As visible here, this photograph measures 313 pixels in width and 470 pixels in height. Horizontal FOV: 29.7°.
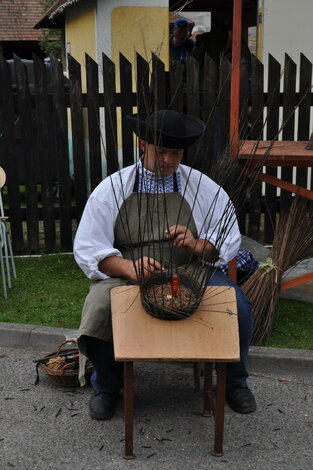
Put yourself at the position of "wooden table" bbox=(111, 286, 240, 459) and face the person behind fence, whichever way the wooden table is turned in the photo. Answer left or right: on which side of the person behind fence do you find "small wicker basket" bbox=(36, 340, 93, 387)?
left

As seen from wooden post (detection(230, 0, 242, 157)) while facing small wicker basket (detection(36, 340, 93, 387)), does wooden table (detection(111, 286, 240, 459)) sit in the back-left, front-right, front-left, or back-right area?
front-left

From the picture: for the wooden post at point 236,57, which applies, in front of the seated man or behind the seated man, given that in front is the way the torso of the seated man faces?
behind

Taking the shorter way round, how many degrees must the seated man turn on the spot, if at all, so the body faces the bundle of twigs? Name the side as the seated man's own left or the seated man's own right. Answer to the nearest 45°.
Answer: approximately 135° to the seated man's own left

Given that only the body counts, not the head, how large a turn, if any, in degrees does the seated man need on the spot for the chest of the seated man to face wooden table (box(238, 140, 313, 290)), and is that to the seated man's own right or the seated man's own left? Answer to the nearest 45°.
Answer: approximately 135° to the seated man's own left

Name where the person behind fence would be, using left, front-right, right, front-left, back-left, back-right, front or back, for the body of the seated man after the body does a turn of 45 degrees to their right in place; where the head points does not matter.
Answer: back-right

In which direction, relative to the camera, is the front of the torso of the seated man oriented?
toward the camera

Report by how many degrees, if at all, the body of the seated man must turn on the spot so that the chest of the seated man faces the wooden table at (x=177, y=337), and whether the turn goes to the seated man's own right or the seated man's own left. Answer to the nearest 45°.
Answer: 0° — they already face it
